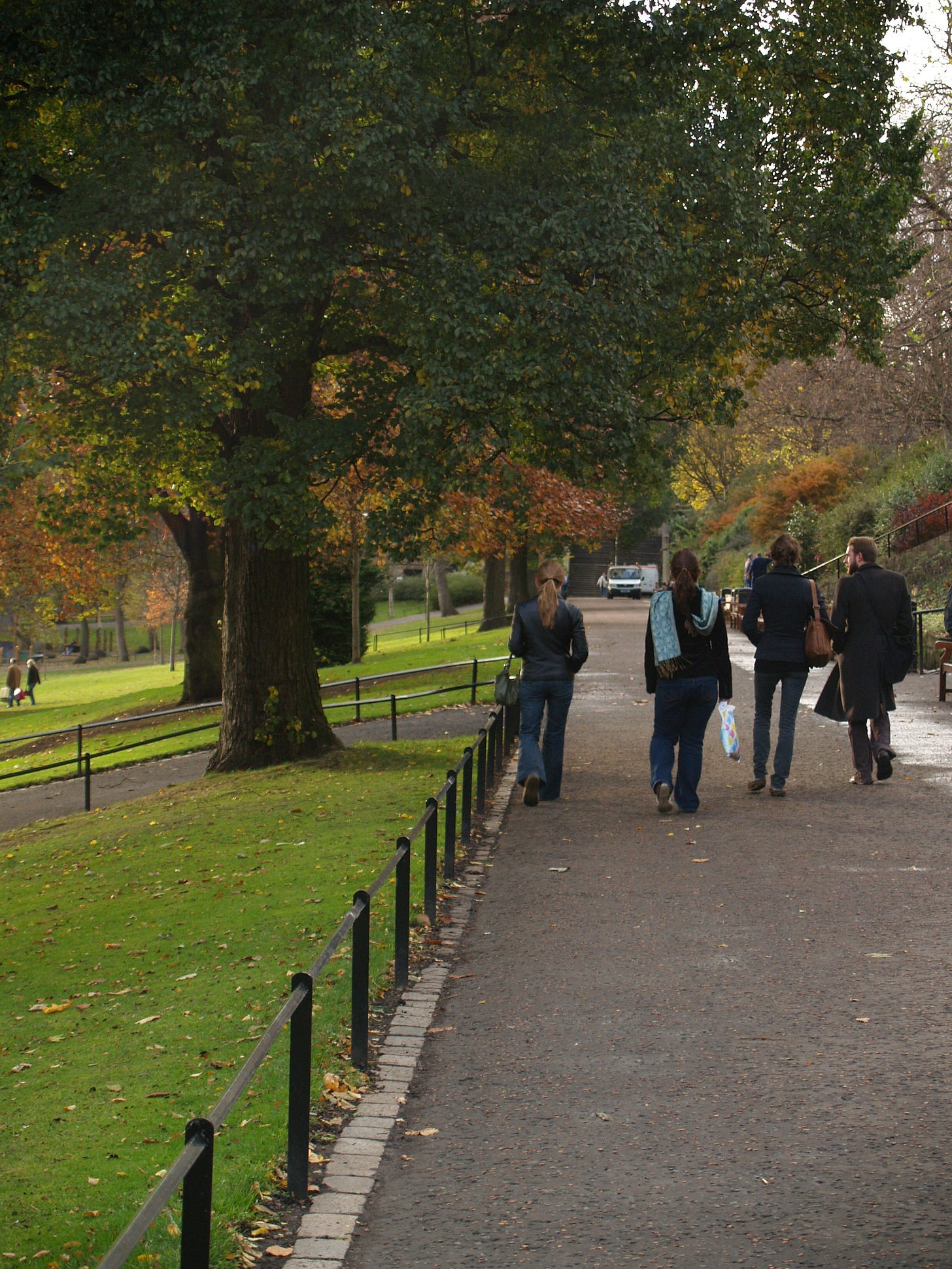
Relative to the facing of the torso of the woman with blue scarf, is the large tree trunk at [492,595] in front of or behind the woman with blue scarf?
in front

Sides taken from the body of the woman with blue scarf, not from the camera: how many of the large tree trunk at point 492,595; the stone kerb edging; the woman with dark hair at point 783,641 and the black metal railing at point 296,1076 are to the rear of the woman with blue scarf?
2

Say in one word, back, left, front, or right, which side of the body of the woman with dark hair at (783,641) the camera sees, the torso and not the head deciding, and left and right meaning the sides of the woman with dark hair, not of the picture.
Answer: back

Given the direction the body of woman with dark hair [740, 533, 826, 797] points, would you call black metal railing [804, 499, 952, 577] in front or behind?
in front

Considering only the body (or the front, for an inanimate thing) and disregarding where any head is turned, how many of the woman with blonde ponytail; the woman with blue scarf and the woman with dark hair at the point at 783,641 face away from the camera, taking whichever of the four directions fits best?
3

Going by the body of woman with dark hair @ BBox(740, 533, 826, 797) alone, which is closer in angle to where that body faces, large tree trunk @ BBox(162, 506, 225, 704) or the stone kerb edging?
the large tree trunk

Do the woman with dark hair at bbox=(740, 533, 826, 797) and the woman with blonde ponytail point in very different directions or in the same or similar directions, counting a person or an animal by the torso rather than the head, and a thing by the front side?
same or similar directions

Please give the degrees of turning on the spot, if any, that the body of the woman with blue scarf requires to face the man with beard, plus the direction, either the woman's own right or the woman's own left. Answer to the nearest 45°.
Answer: approximately 45° to the woman's own right

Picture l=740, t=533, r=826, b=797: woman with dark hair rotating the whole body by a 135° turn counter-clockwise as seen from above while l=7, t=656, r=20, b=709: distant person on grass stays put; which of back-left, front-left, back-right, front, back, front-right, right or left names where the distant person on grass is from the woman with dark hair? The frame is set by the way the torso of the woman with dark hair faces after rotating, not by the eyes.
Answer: right

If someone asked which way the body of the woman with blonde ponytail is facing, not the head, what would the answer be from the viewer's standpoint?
away from the camera

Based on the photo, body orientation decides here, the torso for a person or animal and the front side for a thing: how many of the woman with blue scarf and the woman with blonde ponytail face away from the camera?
2

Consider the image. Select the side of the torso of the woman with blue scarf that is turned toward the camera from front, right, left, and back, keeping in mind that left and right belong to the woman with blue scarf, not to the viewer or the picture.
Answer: back

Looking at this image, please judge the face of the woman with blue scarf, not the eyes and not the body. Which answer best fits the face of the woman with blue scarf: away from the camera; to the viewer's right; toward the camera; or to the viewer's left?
away from the camera

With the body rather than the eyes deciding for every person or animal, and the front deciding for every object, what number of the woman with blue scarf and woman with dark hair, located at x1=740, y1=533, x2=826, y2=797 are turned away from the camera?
2
